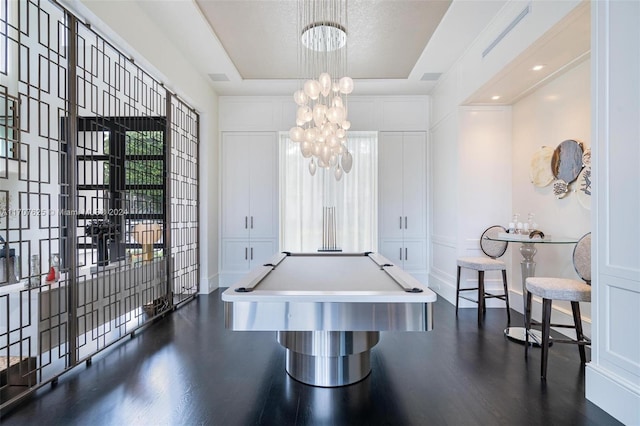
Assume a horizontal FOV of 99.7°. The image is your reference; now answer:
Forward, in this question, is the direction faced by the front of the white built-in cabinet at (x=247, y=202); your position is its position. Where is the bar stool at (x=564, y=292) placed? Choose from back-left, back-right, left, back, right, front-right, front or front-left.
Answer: front-left

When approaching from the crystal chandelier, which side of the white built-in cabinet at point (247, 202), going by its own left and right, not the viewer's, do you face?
front

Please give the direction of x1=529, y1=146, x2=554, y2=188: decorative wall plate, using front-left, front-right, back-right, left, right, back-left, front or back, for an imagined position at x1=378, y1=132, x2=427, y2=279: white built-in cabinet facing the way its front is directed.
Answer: front-left

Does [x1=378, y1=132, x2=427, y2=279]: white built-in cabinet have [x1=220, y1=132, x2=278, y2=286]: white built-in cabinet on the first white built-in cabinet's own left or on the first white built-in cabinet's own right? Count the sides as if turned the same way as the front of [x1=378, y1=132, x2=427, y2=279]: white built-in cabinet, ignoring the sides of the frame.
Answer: on the first white built-in cabinet's own right

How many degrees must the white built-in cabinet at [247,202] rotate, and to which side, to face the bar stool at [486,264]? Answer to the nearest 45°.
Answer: approximately 45° to its left

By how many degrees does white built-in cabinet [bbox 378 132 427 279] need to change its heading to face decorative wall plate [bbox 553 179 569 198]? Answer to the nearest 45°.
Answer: approximately 45° to its left

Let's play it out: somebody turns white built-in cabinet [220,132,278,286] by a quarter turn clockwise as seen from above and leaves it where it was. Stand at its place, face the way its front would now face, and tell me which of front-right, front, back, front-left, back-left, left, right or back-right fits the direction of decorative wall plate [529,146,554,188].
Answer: back-left

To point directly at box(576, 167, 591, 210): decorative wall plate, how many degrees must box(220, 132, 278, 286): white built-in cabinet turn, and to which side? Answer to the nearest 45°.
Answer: approximately 45° to its left

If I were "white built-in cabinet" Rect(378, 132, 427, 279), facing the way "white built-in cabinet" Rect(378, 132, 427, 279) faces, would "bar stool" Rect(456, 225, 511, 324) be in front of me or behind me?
in front

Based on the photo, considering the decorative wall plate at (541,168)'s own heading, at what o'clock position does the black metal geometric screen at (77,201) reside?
The black metal geometric screen is roughly at 12 o'clock from the decorative wall plate.

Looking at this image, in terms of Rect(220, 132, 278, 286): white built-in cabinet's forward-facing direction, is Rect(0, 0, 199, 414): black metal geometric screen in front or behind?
in front

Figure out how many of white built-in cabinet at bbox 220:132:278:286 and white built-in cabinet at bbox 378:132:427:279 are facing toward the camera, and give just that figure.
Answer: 2

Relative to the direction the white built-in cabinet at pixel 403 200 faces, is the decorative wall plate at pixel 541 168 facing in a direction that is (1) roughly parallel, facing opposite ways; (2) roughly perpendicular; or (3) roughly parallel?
roughly perpendicular
